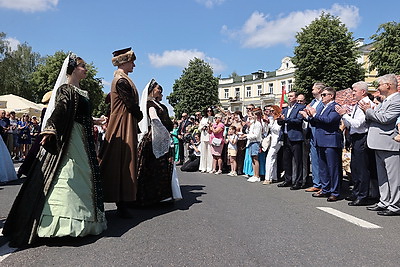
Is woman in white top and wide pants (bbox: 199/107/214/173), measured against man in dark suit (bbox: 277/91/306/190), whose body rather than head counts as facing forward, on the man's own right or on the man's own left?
on the man's own right

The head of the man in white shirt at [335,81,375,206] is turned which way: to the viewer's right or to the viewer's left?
to the viewer's left

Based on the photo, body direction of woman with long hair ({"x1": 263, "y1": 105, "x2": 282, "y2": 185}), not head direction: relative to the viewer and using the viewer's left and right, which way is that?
facing to the left of the viewer

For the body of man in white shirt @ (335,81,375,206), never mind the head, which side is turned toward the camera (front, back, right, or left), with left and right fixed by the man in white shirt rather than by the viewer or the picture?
left

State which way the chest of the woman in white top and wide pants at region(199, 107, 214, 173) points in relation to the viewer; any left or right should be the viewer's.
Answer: facing the viewer

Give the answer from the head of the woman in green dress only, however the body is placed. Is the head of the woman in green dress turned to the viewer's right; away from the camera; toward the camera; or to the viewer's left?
to the viewer's right

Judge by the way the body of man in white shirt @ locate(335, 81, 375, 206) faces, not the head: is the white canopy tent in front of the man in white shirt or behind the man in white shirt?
in front

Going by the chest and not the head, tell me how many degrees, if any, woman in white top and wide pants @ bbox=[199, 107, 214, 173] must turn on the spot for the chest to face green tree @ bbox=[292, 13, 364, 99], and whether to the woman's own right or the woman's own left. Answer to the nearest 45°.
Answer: approximately 135° to the woman's own left

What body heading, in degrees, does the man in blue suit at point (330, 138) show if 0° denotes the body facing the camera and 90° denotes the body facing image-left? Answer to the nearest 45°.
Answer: approximately 45°

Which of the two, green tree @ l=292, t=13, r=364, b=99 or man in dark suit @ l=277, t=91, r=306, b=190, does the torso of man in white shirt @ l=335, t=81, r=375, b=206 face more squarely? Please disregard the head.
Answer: the man in dark suit

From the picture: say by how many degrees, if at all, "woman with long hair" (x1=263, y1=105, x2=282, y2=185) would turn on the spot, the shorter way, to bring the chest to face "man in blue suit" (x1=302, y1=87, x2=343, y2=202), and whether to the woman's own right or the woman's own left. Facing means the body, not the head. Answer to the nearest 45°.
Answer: approximately 135° to the woman's own left
